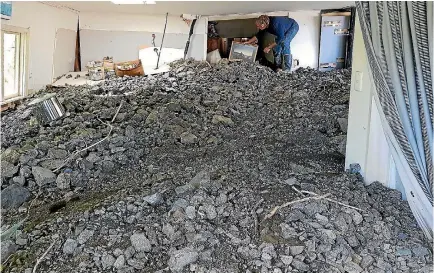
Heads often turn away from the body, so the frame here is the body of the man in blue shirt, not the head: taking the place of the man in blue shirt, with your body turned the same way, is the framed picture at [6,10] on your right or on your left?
on your left

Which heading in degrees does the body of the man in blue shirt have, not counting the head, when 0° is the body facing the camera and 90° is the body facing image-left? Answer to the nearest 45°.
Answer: approximately 90°

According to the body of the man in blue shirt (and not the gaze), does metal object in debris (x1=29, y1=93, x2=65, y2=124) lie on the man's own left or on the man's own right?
on the man's own left

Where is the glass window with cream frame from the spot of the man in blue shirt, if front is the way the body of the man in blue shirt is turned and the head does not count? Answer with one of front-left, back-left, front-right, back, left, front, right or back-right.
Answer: front-left

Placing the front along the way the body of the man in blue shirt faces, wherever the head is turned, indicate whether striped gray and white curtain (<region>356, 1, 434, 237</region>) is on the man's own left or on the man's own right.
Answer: on the man's own left
